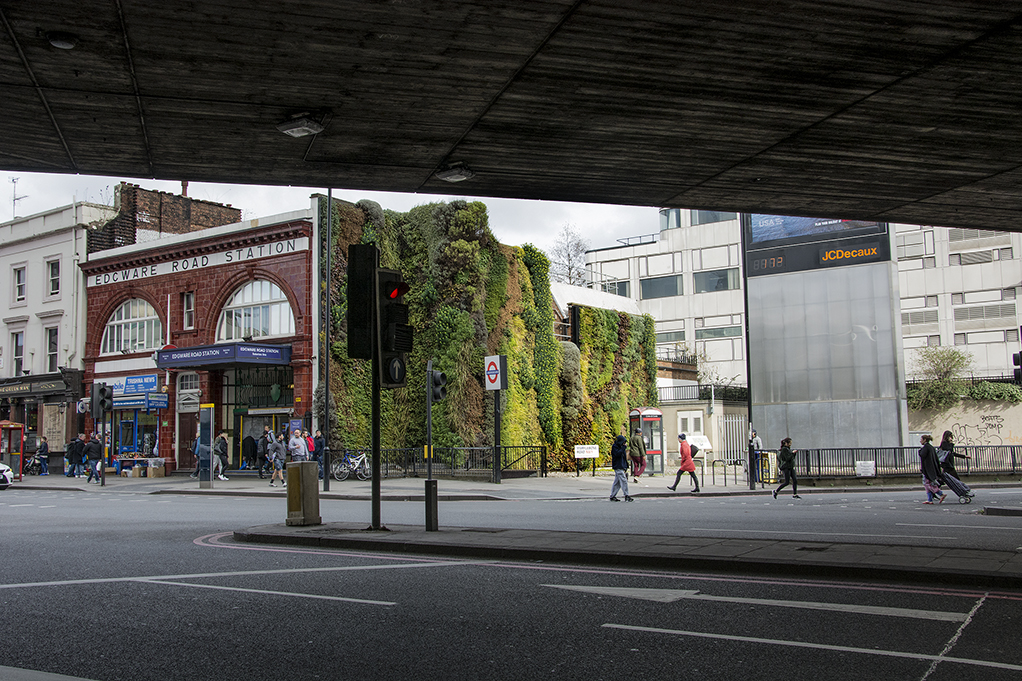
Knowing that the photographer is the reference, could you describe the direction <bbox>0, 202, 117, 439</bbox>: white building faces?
facing the viewer and to the left of the viewer

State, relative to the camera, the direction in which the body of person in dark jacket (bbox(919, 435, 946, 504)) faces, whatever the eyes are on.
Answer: to the viewer's left

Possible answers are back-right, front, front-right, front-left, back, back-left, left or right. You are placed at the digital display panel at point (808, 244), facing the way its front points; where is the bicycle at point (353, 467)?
front-right

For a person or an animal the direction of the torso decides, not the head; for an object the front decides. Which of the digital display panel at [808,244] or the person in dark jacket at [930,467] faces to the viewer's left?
the person in dark jacket

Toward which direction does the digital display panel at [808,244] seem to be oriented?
toward the camera

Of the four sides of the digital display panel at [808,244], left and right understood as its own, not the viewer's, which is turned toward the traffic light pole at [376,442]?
front

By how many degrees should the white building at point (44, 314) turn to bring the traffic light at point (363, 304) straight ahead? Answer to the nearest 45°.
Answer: approximately 45° to its left

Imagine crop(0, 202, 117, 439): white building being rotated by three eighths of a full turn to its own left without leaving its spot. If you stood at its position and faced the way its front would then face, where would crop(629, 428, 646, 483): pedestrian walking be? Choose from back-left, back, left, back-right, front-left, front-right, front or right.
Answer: front-right

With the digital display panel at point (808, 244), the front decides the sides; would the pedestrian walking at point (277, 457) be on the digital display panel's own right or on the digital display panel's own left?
on the digital display panel's own right

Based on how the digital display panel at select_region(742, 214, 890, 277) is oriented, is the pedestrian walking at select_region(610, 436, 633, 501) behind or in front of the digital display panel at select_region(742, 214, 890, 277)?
in front

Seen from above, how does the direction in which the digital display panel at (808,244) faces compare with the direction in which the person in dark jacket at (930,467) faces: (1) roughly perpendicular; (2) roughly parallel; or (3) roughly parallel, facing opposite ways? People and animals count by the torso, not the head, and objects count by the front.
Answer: roughly perpendicular
